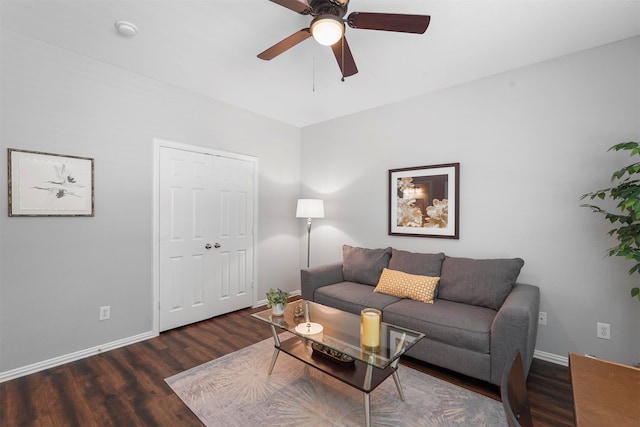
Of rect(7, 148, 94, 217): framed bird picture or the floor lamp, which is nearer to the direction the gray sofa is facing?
the framed bird picture

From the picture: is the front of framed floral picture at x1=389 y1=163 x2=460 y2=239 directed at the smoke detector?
yes

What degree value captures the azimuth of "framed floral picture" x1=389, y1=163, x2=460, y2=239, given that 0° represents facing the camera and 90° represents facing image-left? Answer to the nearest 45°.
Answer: approximately 45°

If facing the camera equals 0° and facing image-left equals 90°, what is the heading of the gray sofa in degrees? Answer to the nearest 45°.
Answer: approximately 45°

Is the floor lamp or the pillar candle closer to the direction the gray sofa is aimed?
the pillar candle
